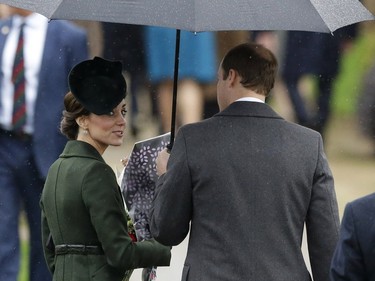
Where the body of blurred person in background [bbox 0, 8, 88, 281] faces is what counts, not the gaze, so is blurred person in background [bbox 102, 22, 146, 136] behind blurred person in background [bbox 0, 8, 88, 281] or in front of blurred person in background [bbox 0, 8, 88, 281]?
behind

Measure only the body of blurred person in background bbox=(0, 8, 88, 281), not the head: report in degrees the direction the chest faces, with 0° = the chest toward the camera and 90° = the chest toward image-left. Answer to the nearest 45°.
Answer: approximately 0°

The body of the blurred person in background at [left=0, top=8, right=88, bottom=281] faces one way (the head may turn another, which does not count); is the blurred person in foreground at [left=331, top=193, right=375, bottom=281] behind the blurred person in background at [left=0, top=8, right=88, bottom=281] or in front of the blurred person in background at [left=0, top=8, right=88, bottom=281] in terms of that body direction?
in front

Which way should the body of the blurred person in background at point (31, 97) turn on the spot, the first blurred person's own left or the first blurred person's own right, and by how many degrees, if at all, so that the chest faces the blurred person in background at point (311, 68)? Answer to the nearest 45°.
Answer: approximately 135° to the first blurred person's own left
